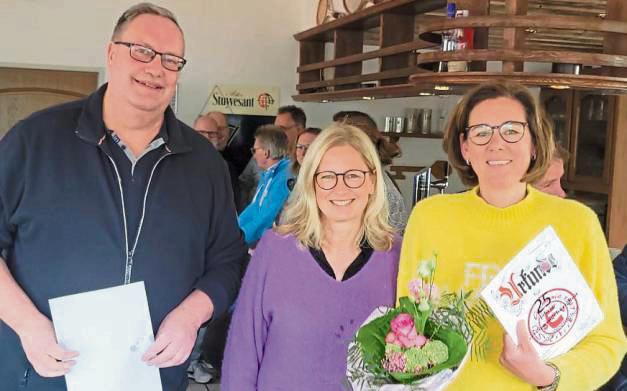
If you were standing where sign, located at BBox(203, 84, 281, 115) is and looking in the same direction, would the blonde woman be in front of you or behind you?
in front

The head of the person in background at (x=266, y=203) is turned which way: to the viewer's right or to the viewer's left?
to the viewer's left

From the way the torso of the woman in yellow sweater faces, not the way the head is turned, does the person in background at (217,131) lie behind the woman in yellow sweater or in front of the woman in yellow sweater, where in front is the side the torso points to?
behind

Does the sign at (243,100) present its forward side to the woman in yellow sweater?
yes

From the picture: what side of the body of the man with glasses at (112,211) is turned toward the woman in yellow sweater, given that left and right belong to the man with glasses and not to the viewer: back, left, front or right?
left

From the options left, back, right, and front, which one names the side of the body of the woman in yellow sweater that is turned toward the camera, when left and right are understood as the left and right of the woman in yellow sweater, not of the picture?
front

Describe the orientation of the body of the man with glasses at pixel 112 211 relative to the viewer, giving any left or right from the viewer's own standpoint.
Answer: facing the viewer

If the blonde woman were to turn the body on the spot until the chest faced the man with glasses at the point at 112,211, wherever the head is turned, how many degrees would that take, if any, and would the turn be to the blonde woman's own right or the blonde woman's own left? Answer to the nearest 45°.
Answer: approximately 90° to the blonde woman's own right

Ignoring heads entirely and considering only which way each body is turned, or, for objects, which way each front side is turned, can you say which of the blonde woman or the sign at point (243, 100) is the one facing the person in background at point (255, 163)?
the sign

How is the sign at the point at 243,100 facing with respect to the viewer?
toward the camera

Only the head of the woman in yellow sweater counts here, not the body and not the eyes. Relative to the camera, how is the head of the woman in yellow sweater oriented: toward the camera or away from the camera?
toward the camera

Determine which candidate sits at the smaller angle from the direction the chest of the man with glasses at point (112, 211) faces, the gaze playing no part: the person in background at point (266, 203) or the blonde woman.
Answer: the blonde woman

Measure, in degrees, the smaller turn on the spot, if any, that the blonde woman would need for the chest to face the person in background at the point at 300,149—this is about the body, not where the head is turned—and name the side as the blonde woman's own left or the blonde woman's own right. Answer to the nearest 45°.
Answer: approximately 180°
